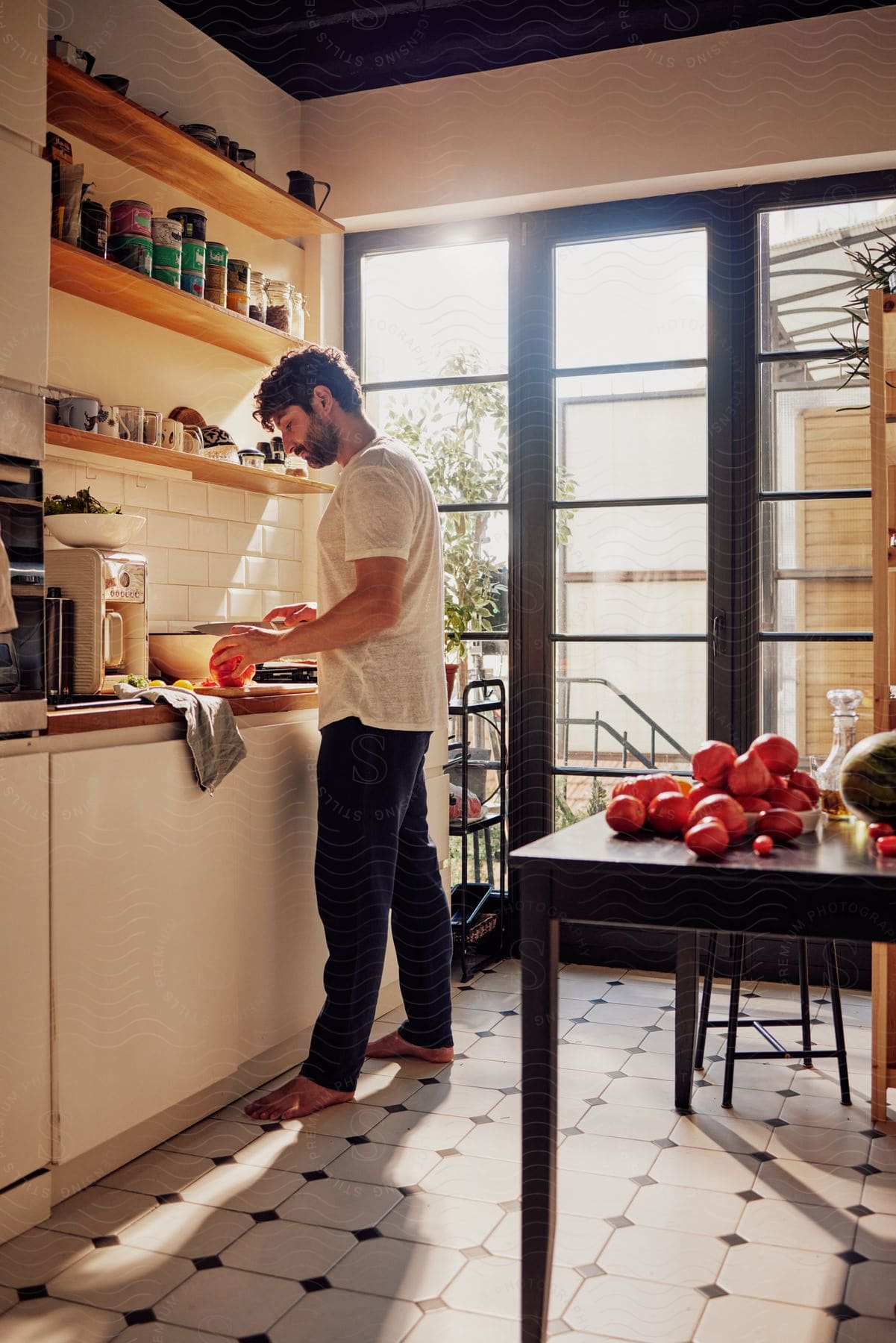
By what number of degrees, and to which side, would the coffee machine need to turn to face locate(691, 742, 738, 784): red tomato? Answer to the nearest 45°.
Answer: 0° — it already faces it

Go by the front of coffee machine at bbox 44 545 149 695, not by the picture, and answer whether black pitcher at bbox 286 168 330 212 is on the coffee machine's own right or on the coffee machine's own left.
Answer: on the coffee machine's own left

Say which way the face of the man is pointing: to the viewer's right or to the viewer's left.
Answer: to the viewer's left

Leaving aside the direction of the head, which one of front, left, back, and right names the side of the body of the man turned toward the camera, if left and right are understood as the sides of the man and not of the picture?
left

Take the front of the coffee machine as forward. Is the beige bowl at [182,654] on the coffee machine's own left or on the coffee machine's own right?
on the coffee machine's own left

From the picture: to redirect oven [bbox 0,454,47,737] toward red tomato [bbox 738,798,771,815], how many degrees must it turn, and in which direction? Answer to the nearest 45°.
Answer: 0° — it already faces it

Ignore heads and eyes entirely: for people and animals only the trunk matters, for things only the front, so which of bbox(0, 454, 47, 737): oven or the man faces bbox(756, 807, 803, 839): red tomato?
the oven

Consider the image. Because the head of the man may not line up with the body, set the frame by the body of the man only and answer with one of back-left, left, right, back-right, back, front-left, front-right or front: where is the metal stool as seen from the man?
back
